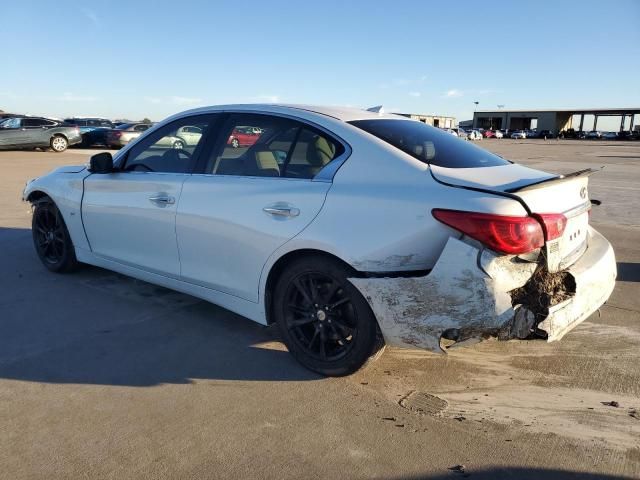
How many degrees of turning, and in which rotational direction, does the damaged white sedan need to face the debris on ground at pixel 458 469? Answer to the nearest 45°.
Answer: approximately 180°

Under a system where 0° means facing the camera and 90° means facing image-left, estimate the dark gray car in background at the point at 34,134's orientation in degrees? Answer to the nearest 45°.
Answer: approximately 90°

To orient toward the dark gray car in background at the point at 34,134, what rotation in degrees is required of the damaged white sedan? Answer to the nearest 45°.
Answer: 0° — it already faces it

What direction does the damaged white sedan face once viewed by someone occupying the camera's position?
facing away from the viewer and to the left of the viewer

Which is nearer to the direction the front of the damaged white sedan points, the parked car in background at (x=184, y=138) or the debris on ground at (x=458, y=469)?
the parked car in background
